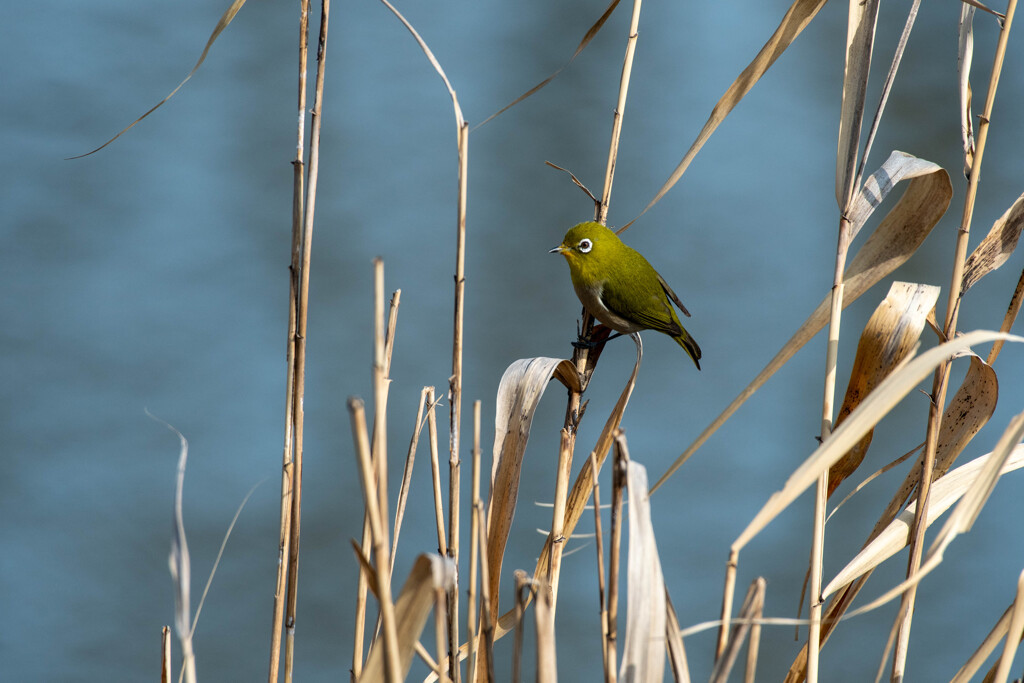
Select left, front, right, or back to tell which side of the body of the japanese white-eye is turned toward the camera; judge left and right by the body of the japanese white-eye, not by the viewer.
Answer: left
